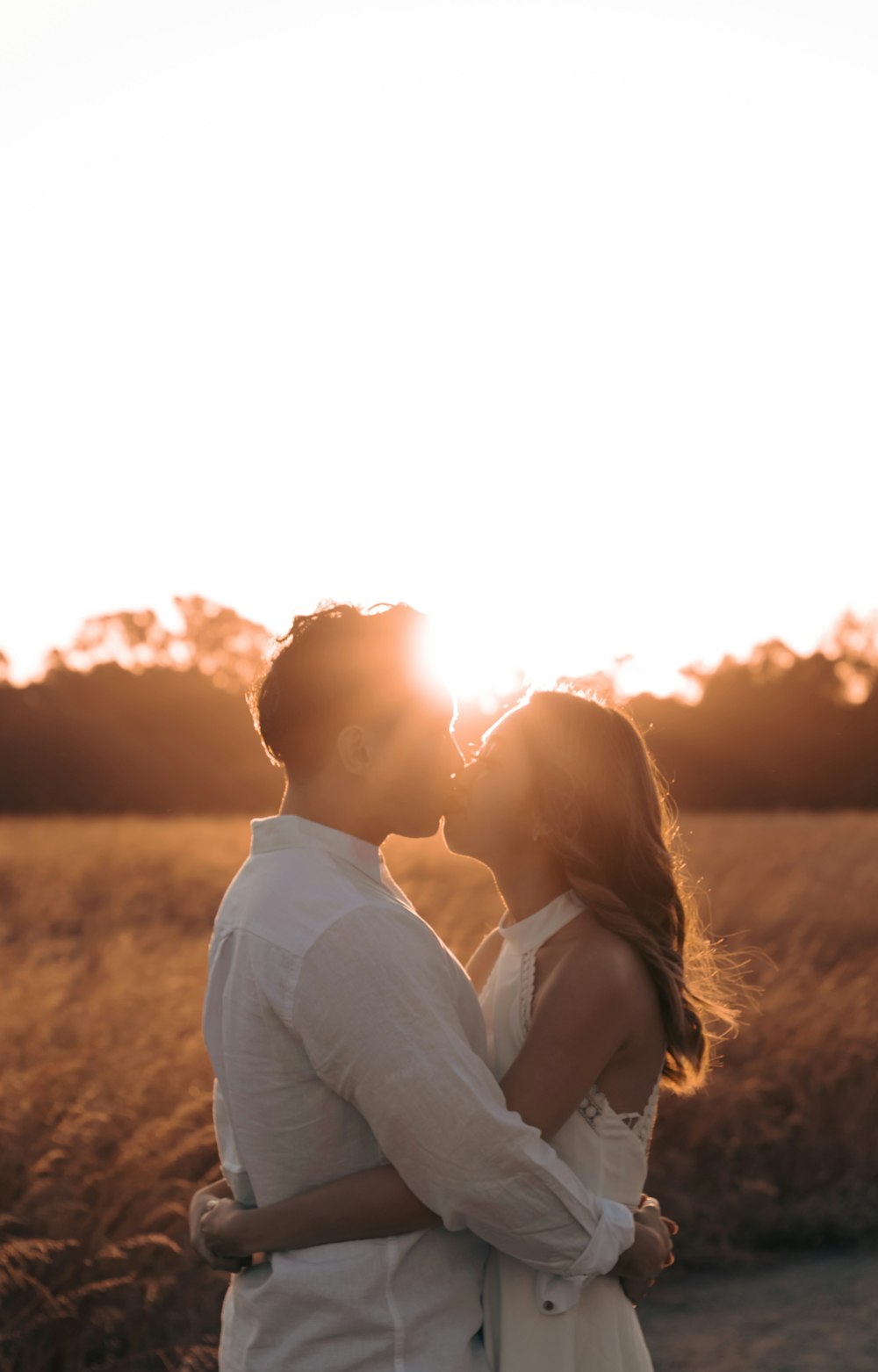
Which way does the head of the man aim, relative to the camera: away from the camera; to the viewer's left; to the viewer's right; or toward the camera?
to the viewer's right

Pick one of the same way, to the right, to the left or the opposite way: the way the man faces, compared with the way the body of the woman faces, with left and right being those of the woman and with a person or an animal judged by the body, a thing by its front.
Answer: the opposite way

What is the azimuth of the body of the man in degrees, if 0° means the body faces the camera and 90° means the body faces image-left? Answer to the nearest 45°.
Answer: approximately 270°

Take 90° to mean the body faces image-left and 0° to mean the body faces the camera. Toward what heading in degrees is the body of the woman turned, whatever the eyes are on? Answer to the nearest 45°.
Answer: approximately 90°

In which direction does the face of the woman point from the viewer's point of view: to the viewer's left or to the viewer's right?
to the viewer's left
